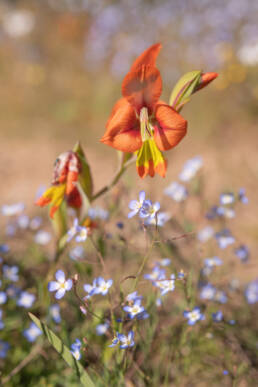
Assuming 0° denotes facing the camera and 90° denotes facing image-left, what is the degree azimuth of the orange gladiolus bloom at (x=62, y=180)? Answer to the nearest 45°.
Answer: approximately 45°

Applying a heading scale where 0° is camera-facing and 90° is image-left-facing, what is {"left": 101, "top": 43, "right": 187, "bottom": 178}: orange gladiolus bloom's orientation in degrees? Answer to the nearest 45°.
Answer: approximately 0°

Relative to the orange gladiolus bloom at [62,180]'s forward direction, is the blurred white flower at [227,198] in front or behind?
behind

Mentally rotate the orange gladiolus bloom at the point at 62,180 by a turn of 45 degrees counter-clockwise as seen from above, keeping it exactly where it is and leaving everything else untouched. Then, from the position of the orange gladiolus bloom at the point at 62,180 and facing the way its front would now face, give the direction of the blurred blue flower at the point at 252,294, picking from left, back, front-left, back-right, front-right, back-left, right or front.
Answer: back-left

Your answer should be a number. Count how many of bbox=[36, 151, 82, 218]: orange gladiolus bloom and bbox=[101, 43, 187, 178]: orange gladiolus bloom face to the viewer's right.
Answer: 0
